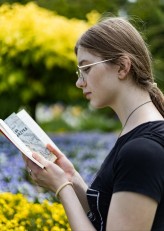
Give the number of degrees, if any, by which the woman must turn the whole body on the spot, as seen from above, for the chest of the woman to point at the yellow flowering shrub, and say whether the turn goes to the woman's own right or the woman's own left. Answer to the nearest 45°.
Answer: approximately 90° to the woman's own right

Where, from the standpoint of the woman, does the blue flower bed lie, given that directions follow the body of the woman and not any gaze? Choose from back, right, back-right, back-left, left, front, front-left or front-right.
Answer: right

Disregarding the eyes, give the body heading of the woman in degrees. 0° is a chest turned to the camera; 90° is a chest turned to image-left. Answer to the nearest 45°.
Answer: approximately 90°

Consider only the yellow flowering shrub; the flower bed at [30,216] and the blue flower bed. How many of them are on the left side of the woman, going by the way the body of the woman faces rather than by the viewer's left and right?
0

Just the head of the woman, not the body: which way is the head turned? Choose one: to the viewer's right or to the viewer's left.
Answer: to the viewer's left

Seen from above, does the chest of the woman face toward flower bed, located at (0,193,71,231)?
no
